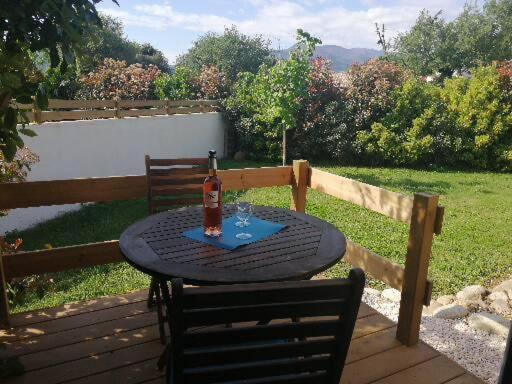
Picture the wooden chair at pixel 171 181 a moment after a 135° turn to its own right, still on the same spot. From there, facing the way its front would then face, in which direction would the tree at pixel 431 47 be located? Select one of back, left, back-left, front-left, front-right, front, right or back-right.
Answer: back-right

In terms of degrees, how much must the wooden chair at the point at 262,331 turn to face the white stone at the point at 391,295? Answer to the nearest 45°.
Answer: approximately 45° to its right

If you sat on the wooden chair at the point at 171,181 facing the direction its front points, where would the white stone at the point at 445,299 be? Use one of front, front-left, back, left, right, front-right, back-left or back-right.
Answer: front-left

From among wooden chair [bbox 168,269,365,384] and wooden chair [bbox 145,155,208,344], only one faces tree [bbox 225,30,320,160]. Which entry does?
wooden chair [bbox 168,269,365,384]

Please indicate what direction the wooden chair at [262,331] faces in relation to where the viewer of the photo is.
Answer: facing away from the viewer

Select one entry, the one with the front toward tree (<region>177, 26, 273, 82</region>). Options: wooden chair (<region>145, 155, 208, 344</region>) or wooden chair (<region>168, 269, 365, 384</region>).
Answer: wooden chair (<region>168, 269, 365, 384</region>)

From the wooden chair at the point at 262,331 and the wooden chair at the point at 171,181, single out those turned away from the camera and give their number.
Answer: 1

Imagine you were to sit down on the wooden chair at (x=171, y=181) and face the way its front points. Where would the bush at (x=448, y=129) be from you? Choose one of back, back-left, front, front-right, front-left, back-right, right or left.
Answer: left

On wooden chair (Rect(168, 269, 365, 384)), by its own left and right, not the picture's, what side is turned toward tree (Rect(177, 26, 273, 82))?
front

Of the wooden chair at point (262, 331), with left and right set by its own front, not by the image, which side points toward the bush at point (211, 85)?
front

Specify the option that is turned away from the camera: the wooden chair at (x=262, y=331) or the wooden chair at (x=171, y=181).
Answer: the wooden chair at (x=262, y=331)

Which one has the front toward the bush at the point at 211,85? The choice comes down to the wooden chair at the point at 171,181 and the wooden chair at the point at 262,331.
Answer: the wooden chair at the point at 262,331

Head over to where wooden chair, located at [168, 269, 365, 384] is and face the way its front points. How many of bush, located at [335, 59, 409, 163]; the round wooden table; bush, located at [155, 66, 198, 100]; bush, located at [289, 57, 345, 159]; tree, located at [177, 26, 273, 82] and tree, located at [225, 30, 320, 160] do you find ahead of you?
6
